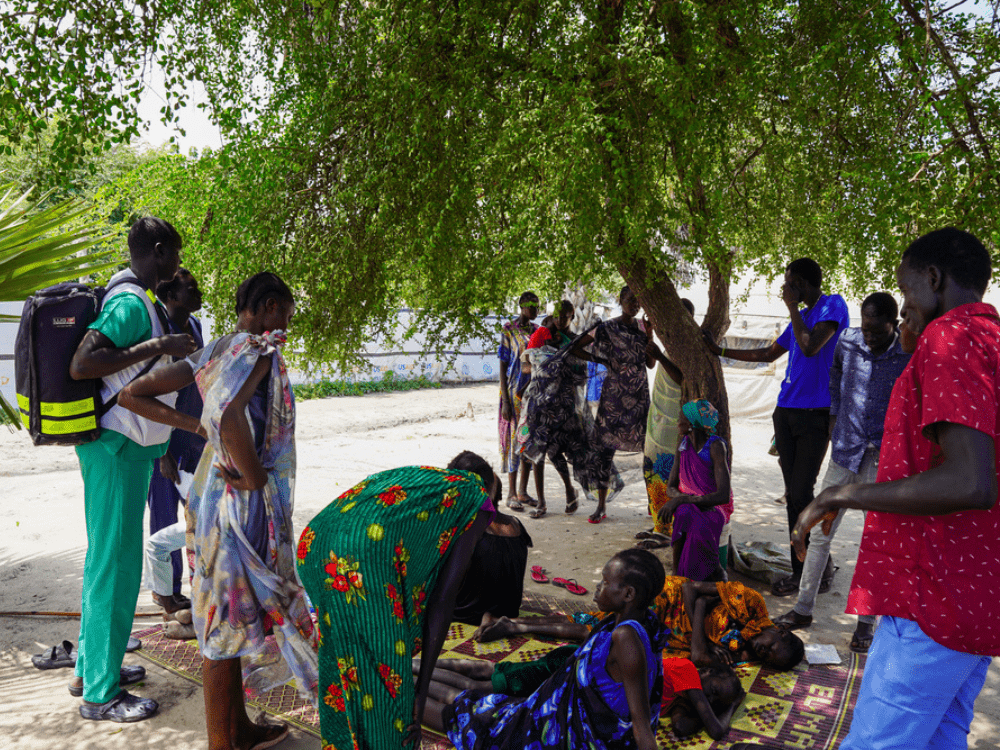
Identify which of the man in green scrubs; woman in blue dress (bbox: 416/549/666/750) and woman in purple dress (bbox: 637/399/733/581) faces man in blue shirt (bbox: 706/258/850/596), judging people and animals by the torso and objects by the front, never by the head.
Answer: the man in green scrubs

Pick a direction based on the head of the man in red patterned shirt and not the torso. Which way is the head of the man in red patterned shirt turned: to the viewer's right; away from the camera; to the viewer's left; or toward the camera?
to the viewer's left

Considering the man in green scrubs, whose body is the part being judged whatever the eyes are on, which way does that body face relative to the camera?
to the viewer's right

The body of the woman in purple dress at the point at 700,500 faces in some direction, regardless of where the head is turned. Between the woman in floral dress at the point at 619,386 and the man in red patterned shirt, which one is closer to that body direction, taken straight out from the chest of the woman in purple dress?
the man in red patterned shirt

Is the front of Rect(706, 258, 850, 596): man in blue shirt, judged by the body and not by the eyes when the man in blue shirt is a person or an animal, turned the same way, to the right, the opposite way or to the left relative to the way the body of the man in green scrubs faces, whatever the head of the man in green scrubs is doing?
the opposite way

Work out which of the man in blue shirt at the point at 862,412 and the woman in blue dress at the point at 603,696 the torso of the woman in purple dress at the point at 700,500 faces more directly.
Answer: the woman in blue dress

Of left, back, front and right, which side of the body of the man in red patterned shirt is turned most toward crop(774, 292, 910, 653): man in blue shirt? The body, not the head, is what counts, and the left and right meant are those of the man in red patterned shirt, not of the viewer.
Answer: right

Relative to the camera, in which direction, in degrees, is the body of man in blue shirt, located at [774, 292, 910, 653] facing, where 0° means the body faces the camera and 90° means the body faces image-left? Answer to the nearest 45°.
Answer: approximately 45°

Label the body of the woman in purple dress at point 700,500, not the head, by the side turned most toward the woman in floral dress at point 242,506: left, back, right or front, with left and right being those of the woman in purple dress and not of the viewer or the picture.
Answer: front

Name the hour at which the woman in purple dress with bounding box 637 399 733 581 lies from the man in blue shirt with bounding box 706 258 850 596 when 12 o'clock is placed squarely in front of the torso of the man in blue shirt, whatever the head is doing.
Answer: The woman in purple dress is roughly at 12 o'clock from the man in blue shirt.

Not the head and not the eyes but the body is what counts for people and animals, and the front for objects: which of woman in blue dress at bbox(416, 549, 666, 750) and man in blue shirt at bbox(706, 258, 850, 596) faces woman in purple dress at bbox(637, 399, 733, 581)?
the man in blue shirt

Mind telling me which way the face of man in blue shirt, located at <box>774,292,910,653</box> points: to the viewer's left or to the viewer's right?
to the viewer's left

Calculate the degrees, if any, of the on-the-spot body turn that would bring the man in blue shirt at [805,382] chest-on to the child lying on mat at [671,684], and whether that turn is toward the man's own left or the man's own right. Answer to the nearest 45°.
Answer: approximately 45° to the man's own left
